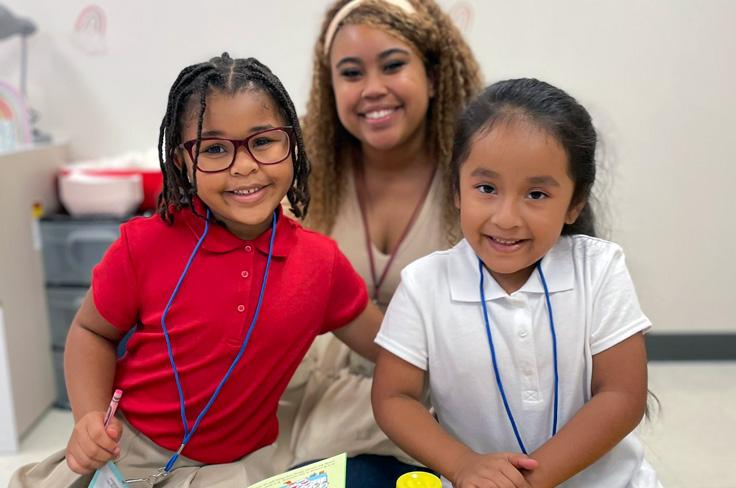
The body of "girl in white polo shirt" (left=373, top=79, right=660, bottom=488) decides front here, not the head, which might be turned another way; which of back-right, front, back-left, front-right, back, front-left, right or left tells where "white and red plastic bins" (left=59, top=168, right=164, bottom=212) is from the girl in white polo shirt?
back-right

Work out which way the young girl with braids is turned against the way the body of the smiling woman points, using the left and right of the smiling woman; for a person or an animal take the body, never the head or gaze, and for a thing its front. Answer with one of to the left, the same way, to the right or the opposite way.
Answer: the same way

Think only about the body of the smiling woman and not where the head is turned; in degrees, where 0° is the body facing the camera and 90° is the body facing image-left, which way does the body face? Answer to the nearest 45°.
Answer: approximately 0°

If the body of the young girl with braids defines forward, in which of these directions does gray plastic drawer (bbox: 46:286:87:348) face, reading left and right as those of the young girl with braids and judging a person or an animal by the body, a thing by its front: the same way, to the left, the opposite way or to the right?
the same way

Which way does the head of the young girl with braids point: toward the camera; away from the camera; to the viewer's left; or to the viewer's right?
toward the camera

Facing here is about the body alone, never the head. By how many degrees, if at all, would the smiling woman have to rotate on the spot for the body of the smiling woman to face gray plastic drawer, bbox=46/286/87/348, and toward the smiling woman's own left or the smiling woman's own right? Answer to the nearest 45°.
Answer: approximately 135° to the smiling woman's own right

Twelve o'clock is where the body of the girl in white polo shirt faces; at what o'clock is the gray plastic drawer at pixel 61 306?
The gray plastic drawer is roughly at 4 o'clock from the girl in white polo shirt.

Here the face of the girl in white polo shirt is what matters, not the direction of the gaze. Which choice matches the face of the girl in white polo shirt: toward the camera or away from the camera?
toward the camera

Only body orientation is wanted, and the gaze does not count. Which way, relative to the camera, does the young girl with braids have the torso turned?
toward the camera

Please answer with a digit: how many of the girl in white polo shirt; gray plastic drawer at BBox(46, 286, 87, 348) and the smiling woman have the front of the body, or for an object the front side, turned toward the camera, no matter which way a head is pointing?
3

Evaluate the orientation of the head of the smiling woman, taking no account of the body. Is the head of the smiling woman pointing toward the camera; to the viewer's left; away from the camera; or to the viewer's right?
toward the camera

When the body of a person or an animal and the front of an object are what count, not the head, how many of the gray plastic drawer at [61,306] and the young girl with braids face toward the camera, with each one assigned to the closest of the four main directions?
2

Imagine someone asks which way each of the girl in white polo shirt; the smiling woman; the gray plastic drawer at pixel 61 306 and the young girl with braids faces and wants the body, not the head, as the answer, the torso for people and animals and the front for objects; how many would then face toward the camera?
4

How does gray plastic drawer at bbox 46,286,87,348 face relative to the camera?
toward the camera

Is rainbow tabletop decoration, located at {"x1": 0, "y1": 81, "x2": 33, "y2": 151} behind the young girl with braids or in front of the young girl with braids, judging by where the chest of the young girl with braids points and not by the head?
behind

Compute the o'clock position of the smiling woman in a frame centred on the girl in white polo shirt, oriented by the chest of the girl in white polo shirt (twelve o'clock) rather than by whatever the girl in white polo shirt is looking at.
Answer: The smiling woman is roughly at 5 o'clock from the girl in white polo shirt.
